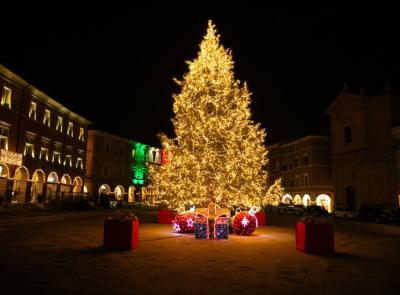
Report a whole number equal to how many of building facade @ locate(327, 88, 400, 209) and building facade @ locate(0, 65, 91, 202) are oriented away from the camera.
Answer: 0

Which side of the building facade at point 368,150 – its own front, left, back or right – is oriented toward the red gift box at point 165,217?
front

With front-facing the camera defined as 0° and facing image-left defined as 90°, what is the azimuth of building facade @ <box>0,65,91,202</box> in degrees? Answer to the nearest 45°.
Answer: approximately 315°

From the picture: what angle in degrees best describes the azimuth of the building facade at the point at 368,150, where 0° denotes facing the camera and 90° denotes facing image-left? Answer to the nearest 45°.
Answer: approximately 45°

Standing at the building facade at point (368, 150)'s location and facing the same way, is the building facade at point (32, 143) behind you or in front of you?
in front

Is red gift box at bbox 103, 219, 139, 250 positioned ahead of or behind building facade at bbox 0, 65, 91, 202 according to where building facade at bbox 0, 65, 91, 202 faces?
ahead

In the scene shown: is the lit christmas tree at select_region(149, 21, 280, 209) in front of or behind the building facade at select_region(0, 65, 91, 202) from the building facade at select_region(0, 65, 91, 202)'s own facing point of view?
in front

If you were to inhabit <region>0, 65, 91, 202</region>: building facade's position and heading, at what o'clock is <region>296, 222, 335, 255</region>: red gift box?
The red gift box is roughly at 1 o'clock from the building facade.

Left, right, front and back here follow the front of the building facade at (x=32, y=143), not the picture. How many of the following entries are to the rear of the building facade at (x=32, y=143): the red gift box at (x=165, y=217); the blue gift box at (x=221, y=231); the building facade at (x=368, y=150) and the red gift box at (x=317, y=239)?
0

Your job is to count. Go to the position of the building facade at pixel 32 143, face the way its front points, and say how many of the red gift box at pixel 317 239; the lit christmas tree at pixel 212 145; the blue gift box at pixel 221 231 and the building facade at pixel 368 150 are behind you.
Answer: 0

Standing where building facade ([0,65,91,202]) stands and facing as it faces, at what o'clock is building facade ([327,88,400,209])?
building facade ([327,88,400,209]) is roughly at 11 o'clock from building facade ([0,65,91,202]).

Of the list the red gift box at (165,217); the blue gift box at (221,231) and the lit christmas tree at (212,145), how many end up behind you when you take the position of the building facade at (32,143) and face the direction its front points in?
0
